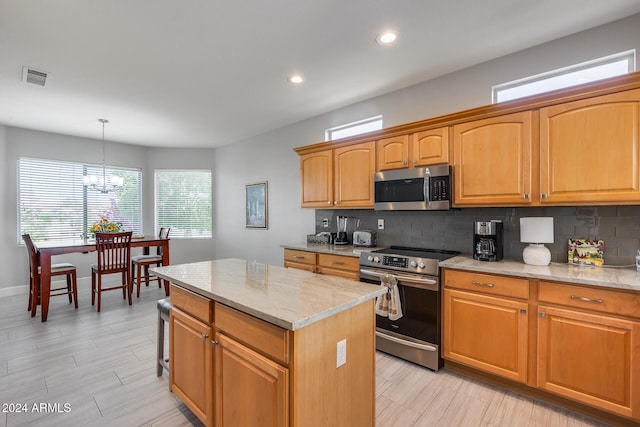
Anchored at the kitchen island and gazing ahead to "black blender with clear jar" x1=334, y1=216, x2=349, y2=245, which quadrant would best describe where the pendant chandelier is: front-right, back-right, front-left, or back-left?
front-left

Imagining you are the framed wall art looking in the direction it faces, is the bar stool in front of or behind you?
in front

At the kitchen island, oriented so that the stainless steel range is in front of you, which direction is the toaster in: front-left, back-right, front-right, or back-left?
front-left

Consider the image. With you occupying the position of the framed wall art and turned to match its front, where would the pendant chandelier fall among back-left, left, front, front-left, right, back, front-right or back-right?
front-right

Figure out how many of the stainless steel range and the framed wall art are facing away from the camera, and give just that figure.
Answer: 0

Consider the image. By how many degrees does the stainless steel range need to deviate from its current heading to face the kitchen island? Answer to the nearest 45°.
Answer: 0° — it already faces it

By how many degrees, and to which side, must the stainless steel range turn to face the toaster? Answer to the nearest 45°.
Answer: approximately 90° to its right

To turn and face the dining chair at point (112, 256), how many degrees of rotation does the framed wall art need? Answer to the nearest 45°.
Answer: approximately 45° to its right

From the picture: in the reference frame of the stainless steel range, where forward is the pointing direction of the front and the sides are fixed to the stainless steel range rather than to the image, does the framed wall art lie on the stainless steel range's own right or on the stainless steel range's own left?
on the stainless steel range's own right

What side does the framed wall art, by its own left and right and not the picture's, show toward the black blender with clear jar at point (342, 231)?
left

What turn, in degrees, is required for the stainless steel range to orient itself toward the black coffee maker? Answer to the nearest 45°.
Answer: approximately 135° to its left

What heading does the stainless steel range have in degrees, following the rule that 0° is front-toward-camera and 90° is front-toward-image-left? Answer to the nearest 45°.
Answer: approximately 45°

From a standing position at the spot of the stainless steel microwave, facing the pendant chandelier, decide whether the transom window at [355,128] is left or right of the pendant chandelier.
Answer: right

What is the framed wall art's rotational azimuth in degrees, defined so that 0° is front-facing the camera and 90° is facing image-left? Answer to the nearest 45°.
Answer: approximately 45°
